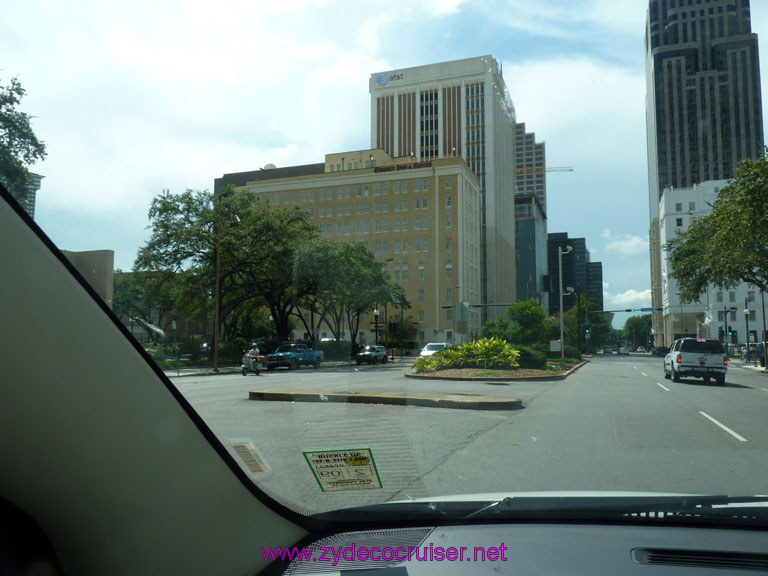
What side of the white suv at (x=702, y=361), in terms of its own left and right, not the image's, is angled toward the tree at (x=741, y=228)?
front

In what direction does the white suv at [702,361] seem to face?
away from the camera

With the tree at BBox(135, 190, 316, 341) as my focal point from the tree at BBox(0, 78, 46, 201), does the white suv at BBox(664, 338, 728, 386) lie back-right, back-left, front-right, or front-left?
front-right
